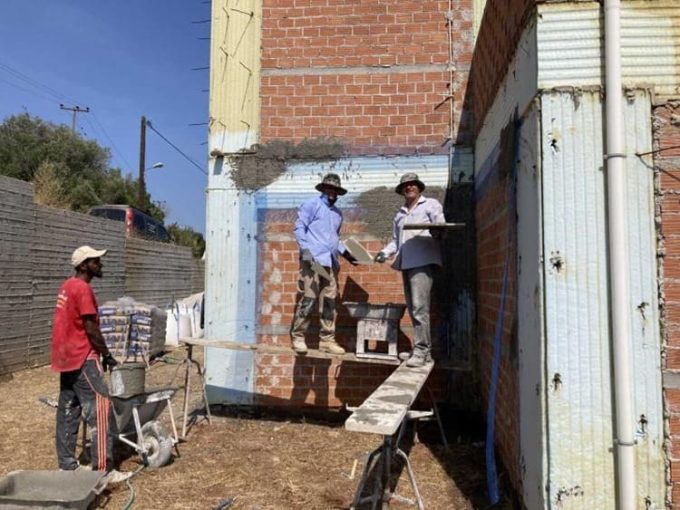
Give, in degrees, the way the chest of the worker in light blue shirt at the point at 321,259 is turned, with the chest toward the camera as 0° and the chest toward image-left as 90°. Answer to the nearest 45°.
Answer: approximately 315°

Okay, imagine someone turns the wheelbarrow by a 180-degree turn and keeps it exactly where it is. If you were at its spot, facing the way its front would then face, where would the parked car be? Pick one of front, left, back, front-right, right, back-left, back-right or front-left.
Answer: front-right

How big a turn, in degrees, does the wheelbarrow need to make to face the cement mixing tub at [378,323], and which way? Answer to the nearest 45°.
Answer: approximately 45° to its left

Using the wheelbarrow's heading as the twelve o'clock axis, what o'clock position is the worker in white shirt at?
The worker in white shirt is roughly at 11 o'clock from the wheelbarrow.

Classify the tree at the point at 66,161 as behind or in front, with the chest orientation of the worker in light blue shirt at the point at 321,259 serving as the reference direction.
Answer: behind
